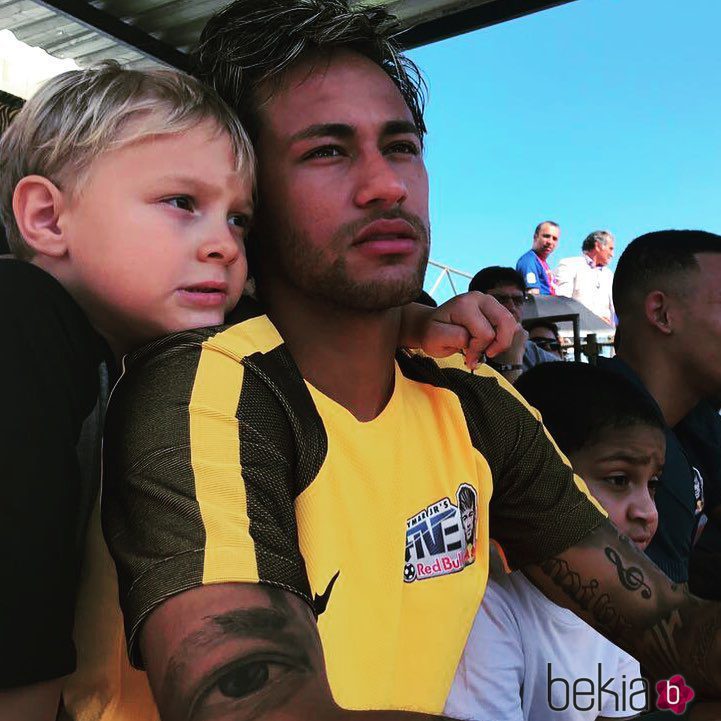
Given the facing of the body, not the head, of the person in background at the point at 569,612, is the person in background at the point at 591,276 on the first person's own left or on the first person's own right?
on the first person's own left

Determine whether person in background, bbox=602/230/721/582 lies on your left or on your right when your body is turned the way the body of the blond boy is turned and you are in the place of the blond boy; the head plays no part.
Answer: on your left

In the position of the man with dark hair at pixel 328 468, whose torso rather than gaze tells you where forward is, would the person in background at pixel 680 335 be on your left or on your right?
on your left

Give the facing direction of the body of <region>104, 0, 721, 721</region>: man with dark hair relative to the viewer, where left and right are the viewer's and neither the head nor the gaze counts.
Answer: facing the viewer and to the right of the viewer

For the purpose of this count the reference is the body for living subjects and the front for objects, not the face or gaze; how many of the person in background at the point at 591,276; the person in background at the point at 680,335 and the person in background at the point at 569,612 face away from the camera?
0

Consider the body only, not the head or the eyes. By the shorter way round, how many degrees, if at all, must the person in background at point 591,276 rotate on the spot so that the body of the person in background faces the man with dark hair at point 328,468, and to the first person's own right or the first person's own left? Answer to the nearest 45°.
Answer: approximately 45° to the first person's own right

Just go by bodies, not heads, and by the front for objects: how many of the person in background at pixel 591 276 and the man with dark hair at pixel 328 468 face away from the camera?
0

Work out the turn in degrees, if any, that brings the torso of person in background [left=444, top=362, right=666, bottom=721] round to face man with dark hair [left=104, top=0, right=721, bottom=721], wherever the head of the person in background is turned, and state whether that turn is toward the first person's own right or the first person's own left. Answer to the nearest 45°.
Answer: approximately 90° to the first person's own right

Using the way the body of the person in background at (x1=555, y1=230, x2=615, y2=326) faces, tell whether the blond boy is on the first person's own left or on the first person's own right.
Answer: on the first person's own right

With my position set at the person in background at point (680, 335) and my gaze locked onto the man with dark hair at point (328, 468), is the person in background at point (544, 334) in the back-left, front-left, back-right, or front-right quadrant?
back-right

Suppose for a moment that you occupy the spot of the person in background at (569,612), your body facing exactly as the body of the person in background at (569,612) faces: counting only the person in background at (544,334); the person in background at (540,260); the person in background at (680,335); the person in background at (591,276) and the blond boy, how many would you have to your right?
1

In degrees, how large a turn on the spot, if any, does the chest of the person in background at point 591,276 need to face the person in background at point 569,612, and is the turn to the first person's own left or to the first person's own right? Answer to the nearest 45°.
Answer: approximately 45° to the first person's own right

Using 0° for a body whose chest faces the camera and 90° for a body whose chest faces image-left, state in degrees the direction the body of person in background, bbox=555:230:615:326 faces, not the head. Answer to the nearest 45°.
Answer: approximately 315°
